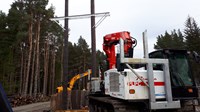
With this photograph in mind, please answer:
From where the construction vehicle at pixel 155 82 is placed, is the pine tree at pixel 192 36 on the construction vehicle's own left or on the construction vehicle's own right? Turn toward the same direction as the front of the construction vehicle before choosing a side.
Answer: on the construction vehicle's own left

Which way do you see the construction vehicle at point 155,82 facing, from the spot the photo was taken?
facing the viewer and to the right of the viewer
